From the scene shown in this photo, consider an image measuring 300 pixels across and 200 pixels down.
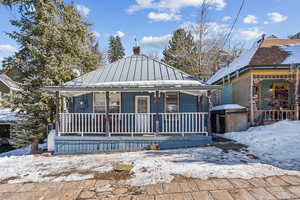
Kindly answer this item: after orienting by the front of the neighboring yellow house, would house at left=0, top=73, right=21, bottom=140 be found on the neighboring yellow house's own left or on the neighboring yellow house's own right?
on the neighboring yellow house's own right

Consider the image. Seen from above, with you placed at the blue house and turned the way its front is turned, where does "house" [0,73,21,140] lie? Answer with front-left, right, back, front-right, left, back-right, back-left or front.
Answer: back-right

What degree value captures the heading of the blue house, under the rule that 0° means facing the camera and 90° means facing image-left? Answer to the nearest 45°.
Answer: approximately 0°

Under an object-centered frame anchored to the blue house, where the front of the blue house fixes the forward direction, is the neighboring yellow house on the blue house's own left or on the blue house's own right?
on the blue house's own left

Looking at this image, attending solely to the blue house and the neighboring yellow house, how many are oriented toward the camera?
2

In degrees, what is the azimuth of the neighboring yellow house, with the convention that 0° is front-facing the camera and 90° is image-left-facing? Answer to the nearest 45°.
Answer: approximately 0°
